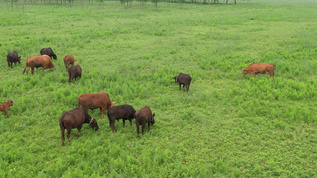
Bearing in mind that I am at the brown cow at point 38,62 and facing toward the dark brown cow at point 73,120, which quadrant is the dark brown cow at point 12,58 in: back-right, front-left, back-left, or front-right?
back-right

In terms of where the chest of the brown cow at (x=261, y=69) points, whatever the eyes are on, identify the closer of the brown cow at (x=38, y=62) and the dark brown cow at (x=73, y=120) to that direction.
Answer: the brown cow

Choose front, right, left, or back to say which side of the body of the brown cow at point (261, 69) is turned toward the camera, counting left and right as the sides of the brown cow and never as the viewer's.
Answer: left

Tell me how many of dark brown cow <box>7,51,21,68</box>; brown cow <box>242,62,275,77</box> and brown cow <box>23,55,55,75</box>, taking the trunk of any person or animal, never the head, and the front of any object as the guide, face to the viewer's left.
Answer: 1
